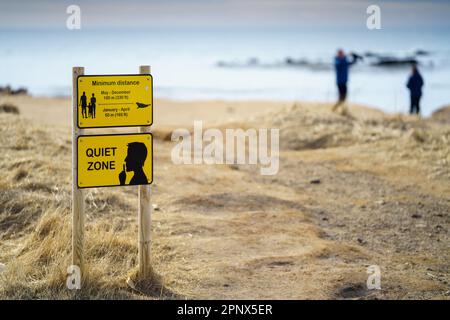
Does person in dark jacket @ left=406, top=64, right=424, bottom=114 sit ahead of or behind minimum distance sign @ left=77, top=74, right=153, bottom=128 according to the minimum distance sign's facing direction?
behind

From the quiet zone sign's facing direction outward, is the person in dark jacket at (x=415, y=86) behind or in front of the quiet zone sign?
behind

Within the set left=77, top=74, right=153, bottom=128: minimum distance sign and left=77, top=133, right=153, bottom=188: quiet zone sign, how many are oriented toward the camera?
2

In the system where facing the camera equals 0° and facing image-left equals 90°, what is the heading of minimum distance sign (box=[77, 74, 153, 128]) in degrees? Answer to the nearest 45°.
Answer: approximately 0°
